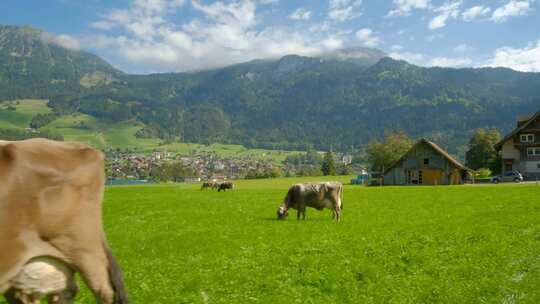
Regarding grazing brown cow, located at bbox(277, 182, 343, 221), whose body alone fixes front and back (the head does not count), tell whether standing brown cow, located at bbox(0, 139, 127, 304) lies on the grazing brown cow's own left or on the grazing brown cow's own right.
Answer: on the grazing brown cow's own left

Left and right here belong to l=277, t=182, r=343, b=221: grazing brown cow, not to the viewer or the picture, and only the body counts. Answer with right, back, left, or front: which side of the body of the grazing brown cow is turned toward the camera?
left
